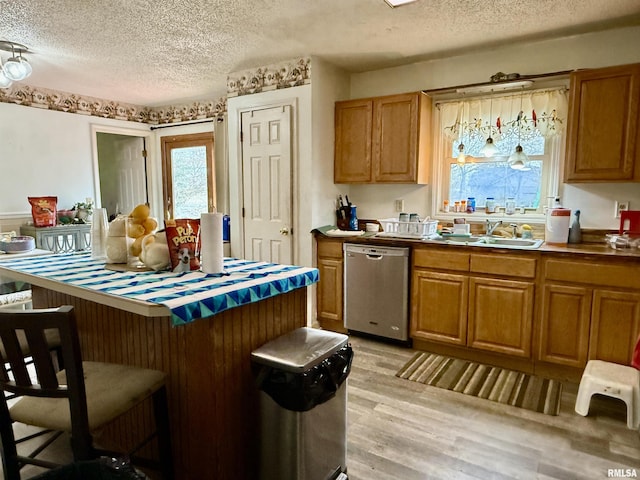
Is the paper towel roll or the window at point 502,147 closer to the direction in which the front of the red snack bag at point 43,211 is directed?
the paper towel roll

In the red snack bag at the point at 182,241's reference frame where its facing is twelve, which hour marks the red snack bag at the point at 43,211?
the red snack bag at the point at 43,211 is roughly at 5 o'clock from the red snack bag at the point at 182,241.

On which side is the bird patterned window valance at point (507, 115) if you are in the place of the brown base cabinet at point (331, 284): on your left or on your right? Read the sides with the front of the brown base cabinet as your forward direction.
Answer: on your left

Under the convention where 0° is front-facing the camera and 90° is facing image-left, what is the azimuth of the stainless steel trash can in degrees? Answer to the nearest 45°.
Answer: approximately 315°

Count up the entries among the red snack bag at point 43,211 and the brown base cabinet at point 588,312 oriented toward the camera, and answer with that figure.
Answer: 2

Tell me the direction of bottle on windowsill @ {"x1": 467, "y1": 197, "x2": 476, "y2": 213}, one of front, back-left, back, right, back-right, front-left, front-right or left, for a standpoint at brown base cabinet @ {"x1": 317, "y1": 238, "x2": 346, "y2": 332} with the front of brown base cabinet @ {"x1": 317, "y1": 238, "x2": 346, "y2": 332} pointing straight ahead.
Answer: back-left

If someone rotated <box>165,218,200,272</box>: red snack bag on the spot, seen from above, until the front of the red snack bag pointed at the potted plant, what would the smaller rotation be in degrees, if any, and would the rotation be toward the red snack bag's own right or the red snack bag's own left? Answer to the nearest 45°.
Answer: approximately 180°

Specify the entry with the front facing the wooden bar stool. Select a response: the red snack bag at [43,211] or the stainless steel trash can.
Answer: the red snack bag
